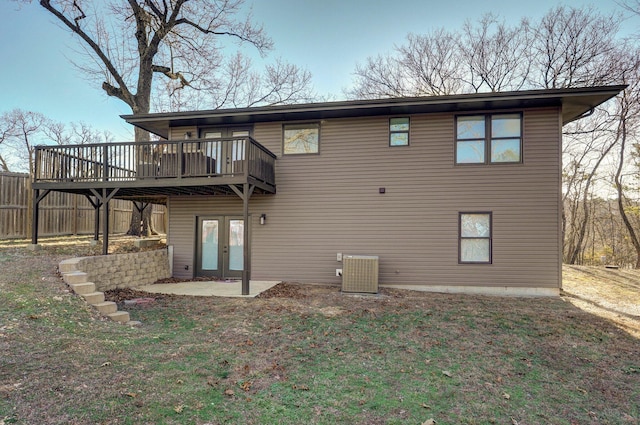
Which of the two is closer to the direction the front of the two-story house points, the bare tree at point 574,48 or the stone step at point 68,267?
the bare tree

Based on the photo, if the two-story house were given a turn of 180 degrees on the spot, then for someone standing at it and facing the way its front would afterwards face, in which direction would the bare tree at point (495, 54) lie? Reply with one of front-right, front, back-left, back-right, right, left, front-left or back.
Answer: back-left

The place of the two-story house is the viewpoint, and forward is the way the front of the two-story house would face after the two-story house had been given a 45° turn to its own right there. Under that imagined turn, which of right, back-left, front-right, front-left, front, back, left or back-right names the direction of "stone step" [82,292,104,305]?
back

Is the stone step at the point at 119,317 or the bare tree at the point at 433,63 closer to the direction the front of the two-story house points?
the bare tree

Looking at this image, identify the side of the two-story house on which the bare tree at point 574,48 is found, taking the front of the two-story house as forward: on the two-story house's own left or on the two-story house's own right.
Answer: on the two-story house's own right

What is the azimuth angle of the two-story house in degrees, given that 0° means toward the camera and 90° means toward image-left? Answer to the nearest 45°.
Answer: approximately 180°

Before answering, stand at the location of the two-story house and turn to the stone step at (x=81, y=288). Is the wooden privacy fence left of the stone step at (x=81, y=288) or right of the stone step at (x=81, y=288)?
right

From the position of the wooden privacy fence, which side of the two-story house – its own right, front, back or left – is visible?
left

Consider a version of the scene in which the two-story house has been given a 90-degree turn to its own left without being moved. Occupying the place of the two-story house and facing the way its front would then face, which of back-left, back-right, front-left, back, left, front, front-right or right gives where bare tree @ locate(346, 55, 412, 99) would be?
right
